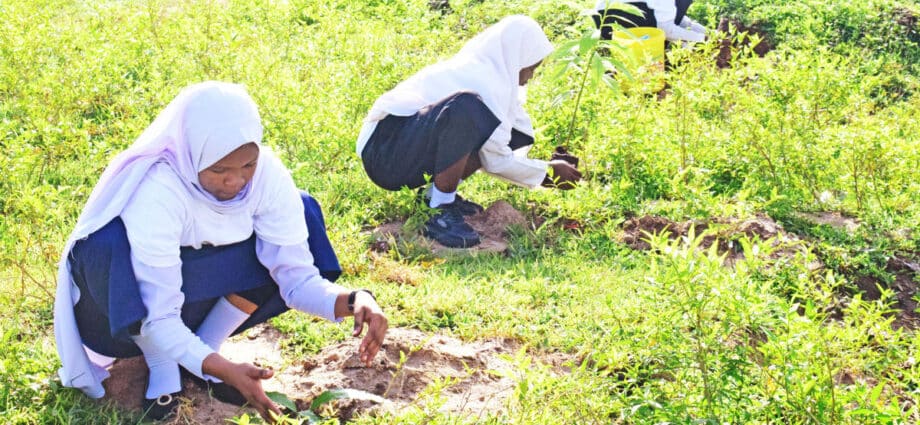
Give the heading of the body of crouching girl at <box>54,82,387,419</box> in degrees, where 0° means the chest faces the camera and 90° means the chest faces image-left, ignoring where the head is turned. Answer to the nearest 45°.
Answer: approximately 315°

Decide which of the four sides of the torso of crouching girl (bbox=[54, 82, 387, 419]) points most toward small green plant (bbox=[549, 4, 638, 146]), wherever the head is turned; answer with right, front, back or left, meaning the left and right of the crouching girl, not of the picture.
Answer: left
